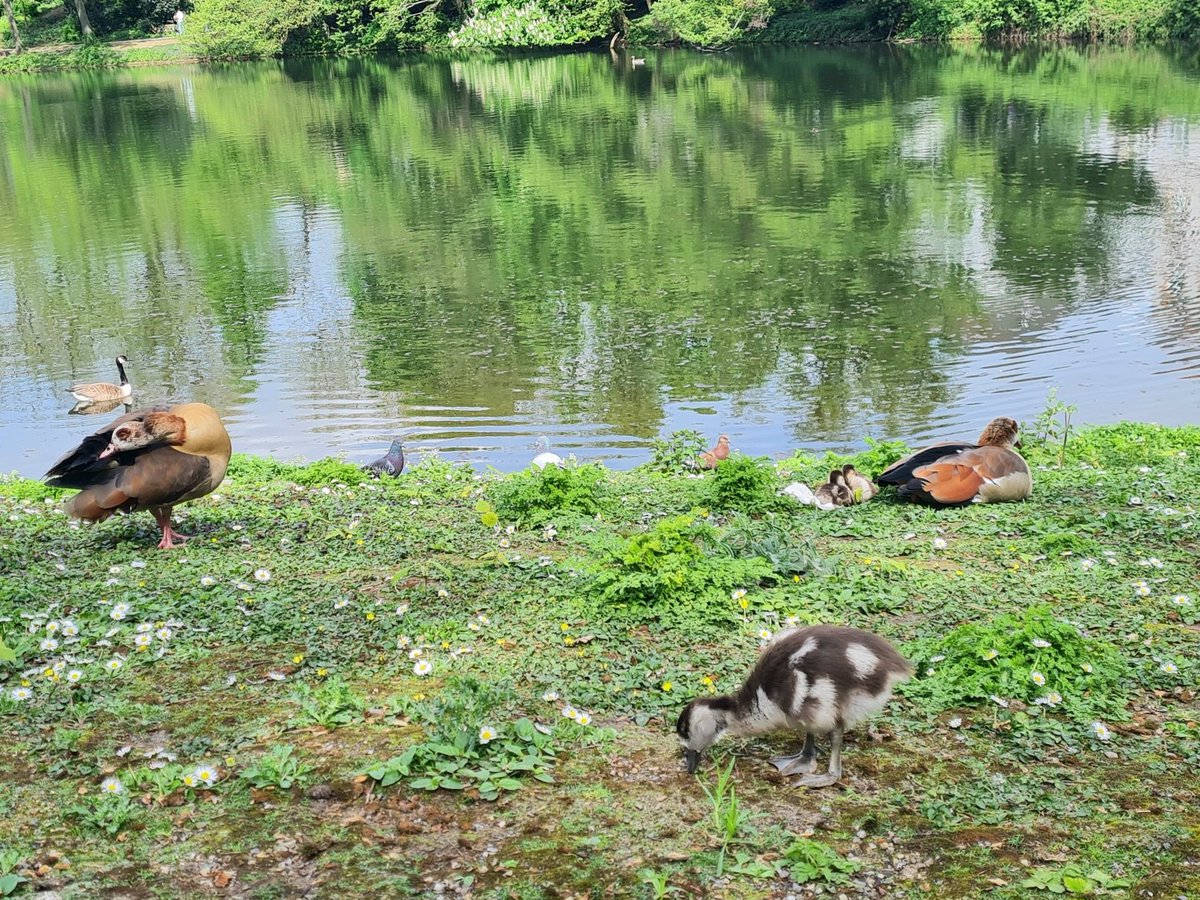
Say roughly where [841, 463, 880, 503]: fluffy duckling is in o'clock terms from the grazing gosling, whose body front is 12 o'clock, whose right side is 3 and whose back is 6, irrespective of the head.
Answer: The fluffy duckling is roughly at 3 o'clock from the grazing gosling.

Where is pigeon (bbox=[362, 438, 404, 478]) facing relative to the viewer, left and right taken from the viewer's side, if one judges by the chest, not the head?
facing to the right of the viewer

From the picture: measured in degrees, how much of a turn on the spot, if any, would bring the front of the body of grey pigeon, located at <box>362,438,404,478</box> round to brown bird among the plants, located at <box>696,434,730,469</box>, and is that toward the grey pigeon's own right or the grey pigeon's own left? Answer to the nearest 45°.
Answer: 0° — it already faces it

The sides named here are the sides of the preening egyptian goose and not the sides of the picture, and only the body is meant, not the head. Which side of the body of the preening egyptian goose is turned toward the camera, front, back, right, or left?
right

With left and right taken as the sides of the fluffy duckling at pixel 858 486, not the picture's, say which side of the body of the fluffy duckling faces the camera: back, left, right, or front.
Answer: left

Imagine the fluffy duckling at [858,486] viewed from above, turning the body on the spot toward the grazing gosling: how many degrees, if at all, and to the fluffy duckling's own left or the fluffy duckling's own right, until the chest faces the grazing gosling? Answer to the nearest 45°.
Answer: approximately 90° to the fluffy duckling's own left

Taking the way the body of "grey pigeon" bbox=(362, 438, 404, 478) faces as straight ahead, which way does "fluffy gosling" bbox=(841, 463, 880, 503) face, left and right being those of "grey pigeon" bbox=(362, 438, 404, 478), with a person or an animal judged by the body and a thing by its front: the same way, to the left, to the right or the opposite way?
the opposite way

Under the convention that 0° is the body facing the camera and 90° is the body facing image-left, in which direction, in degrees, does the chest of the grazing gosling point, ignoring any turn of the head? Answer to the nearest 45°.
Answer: approximately 90°

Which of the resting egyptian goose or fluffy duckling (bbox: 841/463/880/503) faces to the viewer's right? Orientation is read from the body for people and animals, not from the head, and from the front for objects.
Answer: the resting egyptian goose

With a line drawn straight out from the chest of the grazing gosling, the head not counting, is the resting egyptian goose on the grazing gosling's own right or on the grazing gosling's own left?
on the grazing gosling's own right

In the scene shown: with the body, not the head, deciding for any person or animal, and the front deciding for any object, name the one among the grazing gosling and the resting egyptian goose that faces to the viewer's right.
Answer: the resting egyptian goose
